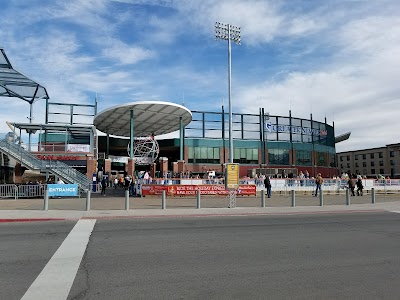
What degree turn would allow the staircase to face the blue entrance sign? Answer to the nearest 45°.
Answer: approximately 90° to its right

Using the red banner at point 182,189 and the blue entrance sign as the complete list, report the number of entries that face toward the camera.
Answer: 2

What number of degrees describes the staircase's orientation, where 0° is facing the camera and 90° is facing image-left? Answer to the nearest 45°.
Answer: approximately 270°

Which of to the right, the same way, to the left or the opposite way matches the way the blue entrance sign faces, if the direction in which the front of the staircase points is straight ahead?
to the right

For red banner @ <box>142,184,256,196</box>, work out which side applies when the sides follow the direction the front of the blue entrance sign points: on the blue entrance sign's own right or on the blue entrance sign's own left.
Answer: on the blue entrance sign's own left

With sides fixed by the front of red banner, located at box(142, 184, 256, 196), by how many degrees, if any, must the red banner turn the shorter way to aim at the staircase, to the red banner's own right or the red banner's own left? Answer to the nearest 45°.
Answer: approximately 90° to the red banner's own right

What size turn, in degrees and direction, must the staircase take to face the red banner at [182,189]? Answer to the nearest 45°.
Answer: approximately 45° to its right

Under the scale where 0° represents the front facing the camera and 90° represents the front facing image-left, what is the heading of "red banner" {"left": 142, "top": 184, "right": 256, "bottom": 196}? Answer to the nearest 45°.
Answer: approximately 0°

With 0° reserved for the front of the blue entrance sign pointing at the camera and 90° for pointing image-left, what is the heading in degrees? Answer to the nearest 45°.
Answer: approximately 0°

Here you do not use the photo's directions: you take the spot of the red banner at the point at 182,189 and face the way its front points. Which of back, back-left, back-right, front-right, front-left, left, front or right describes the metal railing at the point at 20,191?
right

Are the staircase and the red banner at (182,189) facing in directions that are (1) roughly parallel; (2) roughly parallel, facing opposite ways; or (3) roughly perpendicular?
roughly perpendicular

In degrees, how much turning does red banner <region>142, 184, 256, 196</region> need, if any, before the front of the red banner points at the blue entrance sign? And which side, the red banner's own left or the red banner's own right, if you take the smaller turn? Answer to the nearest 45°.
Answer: approximately 90° to the red banner's own right
